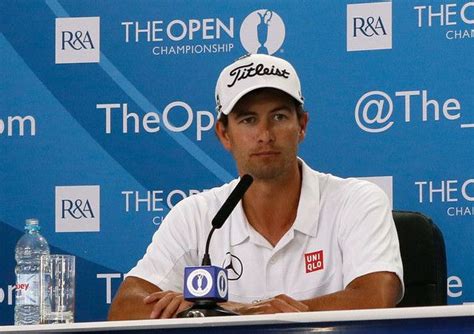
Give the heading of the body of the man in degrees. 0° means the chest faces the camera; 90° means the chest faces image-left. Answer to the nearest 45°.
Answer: approximately 0°

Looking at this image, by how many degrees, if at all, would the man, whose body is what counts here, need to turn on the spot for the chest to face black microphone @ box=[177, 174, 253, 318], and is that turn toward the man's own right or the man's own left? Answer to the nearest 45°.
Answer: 0° — they already face it

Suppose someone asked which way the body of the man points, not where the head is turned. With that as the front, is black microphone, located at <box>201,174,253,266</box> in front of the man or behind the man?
in front
